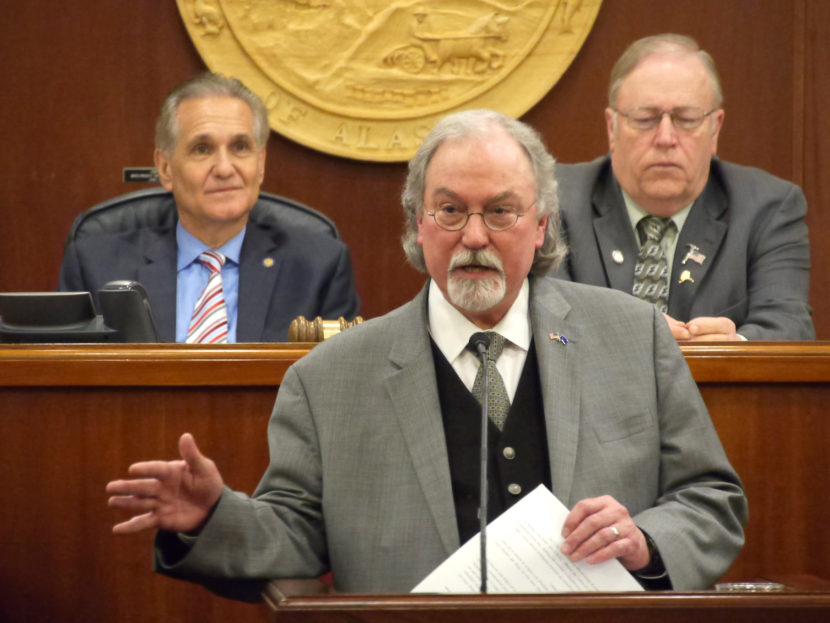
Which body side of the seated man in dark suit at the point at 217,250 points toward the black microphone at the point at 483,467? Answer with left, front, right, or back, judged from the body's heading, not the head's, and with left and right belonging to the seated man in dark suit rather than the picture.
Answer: front

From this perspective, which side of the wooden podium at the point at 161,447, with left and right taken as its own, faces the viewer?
front

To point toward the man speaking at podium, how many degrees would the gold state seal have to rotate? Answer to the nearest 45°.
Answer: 0° — it already faces them

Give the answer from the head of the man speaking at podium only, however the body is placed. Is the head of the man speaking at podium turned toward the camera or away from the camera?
toward the camera

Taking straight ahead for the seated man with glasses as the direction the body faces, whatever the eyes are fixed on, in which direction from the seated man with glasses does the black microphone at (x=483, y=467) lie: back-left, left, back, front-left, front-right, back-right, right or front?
front

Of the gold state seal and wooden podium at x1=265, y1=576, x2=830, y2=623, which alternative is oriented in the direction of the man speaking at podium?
the gold state seal

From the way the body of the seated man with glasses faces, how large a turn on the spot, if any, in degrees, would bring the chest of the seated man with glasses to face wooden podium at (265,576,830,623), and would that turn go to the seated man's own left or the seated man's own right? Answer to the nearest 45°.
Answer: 0° — they already face it

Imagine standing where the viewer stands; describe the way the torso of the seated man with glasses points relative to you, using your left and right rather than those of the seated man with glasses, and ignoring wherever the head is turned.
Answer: facing the viewer

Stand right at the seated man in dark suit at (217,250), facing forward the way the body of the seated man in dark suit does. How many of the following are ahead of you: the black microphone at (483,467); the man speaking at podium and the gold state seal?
2

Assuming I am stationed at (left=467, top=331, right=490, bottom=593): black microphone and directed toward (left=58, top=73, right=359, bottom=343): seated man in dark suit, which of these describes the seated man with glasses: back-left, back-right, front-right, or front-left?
front-right

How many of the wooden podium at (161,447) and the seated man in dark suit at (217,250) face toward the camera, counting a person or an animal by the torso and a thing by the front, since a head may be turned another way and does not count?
2

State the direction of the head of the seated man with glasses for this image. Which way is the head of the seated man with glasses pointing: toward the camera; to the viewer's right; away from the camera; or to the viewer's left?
toward the camera
